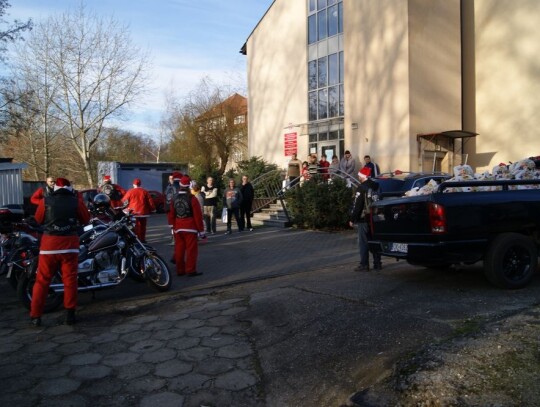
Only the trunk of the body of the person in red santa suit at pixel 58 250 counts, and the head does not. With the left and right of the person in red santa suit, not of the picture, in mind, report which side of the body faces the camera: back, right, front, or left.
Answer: back

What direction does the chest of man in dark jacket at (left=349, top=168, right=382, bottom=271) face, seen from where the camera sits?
to the viewer's left

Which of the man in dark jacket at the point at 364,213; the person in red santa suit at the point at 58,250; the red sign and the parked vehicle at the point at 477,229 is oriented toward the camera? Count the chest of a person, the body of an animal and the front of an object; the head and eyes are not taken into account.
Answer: the red sign

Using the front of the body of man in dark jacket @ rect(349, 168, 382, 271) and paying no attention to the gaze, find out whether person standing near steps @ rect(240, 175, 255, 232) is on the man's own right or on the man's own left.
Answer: on the man's own right

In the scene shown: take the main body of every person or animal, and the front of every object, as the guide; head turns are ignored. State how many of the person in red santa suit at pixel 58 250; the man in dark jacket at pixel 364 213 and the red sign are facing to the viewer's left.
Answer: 1

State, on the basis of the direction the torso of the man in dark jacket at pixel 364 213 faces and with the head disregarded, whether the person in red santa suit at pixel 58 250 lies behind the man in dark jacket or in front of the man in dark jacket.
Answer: in front

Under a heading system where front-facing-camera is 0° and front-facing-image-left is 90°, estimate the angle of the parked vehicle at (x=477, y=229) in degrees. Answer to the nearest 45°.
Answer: approximately 225°

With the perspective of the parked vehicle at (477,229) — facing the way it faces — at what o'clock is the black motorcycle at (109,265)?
The black motorcycle is roughly at 7 o'clock from the parked vehicle.

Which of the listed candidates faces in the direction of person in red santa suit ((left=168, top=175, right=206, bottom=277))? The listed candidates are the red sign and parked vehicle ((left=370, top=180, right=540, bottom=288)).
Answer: the red sign

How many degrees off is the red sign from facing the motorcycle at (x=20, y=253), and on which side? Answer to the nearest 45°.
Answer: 0° — it already faces it

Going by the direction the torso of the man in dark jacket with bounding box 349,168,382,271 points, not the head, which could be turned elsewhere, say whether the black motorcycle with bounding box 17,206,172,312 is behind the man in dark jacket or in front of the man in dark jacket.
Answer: in front

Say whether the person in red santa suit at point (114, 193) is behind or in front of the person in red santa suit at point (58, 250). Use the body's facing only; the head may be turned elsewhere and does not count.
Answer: in front

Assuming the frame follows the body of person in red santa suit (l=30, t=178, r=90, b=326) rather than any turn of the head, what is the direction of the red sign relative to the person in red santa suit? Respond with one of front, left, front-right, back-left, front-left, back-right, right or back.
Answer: front-right
